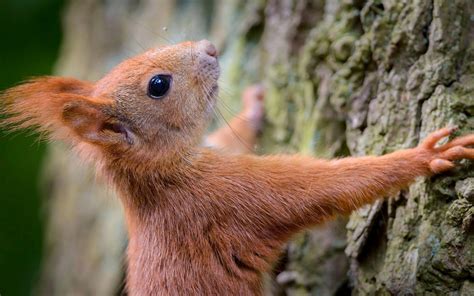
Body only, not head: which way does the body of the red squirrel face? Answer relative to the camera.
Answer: to the viewer's right
